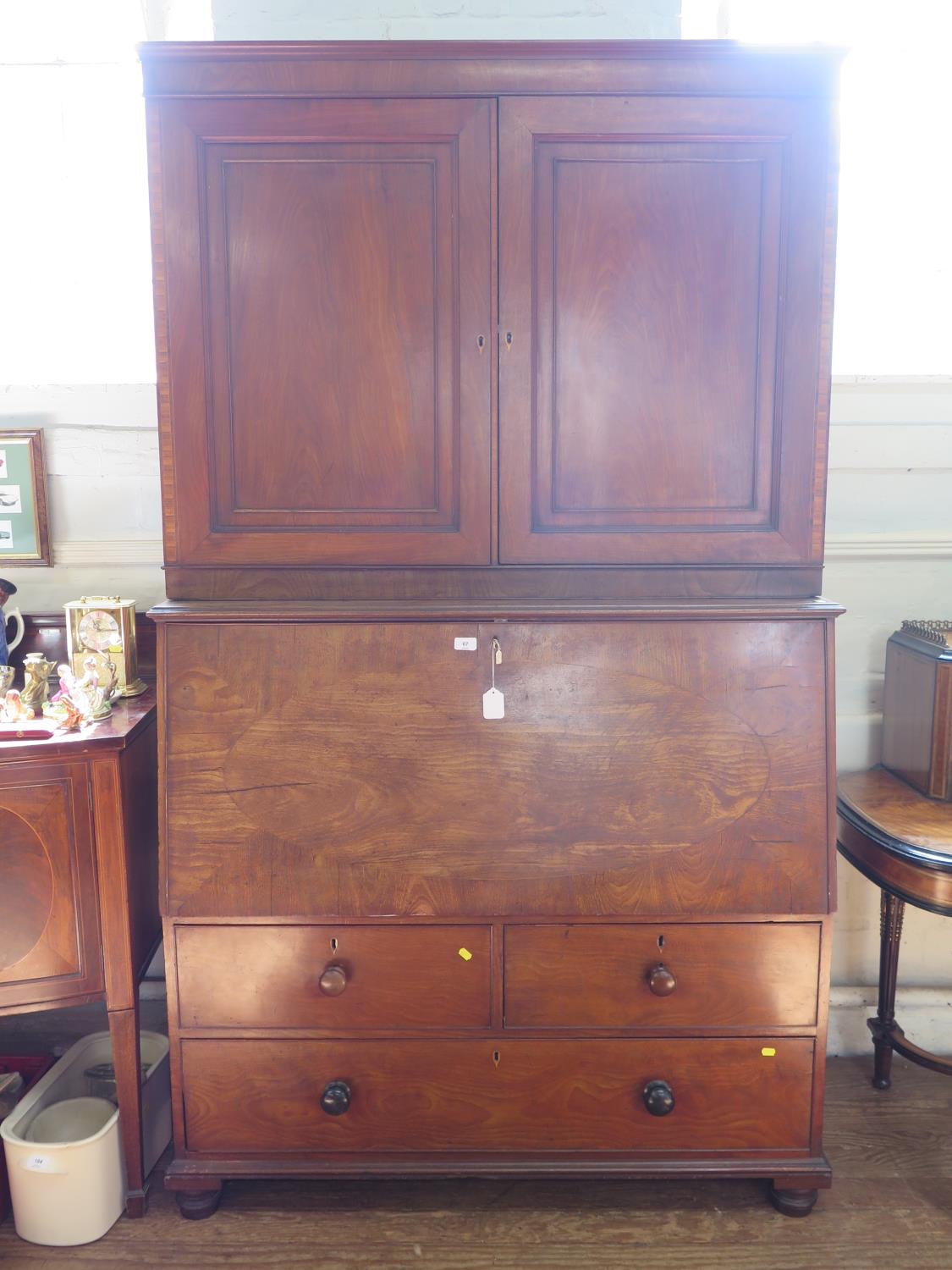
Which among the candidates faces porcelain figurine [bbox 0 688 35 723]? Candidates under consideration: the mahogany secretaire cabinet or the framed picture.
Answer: the framed picture

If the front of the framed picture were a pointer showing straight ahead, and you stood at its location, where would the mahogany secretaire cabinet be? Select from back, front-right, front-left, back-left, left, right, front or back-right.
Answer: front-left

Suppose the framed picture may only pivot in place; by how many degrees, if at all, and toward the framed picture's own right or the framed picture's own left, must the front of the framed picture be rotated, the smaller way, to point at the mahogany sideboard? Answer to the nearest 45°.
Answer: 0° — it already faces it

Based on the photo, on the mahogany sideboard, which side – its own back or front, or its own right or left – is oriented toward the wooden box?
left

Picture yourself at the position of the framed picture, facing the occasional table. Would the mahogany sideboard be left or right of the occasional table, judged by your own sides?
right

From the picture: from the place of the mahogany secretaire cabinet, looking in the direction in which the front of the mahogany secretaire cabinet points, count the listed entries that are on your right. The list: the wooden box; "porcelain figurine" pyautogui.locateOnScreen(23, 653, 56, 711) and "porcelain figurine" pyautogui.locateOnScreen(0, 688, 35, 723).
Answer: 2

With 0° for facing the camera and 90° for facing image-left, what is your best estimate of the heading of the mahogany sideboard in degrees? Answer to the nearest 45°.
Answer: approximately 0°

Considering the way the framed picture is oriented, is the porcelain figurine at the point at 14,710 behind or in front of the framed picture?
in front
